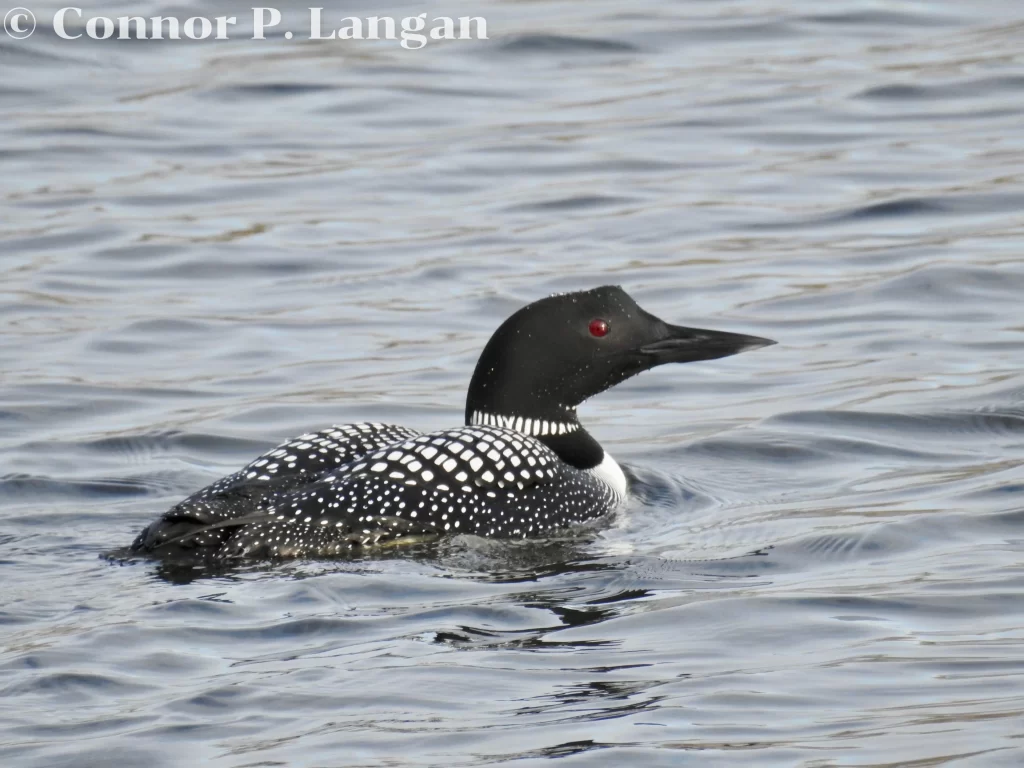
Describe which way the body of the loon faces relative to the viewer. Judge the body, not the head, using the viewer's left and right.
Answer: facing away from the viewer and to the right of the viewer
